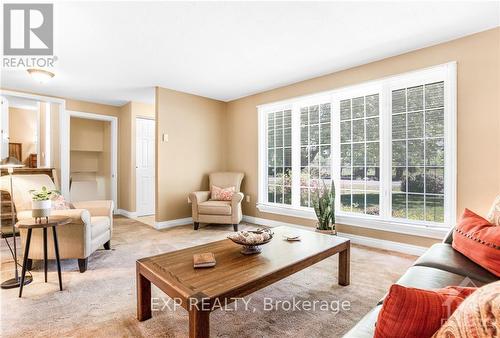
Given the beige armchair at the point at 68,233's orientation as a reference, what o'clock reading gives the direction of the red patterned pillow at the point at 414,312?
The red patterned pillow is roughly at 1 o'clock from the beige armchair.

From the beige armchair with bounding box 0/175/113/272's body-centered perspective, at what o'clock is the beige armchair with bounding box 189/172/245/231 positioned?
the beige armchair with bounding box 189/172/245/231 is roughly at 10 o'clock from the beige armchair with bounding box 0/175/113/272.

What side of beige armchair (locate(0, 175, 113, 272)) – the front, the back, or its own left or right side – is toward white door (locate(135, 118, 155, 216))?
left

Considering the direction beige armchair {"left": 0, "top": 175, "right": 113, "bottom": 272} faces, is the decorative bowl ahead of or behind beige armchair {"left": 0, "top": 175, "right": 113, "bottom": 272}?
ahead

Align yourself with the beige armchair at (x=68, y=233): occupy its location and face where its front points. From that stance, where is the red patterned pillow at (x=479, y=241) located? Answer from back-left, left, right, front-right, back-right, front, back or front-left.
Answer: front

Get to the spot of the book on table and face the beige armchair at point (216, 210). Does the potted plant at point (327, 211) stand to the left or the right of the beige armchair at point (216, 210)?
right

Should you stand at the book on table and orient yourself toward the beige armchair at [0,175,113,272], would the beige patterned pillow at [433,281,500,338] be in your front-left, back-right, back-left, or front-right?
back-left

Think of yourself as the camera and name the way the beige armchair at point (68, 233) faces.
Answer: facing the viewer and to the right of the viewer

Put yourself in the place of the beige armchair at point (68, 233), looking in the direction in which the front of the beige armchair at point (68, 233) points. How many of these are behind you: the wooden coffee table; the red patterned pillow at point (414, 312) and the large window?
0

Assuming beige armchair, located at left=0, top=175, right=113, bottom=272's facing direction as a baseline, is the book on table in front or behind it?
in front

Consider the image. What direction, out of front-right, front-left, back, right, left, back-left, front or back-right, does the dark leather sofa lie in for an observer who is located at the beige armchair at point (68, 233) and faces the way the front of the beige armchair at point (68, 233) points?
front
